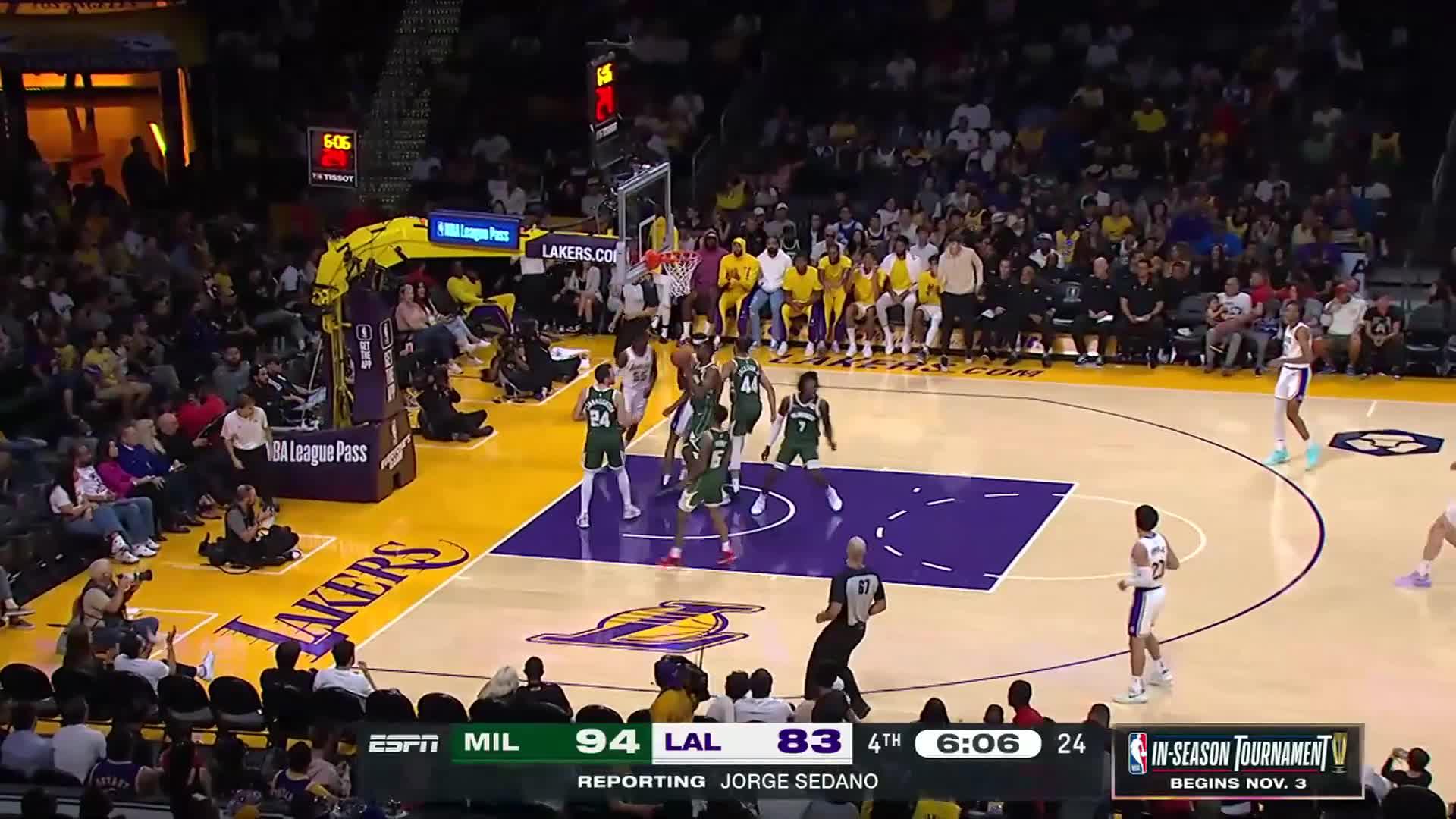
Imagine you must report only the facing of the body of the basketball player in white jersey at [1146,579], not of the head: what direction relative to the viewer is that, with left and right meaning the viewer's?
facing away from the viewer and to the left of the viewer

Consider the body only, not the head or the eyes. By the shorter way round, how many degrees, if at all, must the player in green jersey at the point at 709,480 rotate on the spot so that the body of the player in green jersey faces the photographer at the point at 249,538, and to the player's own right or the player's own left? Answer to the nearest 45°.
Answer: approximately 45° to the player's own left

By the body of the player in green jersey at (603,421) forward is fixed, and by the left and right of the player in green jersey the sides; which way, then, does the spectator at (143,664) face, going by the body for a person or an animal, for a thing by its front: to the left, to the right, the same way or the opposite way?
to the right

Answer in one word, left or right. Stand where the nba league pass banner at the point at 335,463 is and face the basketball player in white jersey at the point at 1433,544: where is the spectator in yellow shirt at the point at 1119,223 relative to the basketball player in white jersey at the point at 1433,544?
left

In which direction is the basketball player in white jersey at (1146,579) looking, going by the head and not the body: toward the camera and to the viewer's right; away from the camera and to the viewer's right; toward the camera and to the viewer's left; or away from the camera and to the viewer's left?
away from the camera and to the viewer's left

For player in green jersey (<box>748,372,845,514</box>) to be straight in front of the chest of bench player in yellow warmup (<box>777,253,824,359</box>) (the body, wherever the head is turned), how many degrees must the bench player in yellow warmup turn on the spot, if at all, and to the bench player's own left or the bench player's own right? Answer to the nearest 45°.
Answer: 0° — they already face them

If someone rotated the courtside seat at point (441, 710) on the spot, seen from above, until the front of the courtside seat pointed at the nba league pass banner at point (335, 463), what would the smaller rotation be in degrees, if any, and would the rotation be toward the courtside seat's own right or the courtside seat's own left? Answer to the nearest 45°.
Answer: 0° — it already faces it

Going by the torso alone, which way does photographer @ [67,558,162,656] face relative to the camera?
to the viewer's right

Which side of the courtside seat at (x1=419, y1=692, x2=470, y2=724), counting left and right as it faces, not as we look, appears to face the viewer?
back

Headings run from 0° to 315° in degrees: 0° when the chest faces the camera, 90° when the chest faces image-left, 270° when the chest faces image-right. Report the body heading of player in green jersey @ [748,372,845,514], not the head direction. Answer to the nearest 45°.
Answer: approximately 0°

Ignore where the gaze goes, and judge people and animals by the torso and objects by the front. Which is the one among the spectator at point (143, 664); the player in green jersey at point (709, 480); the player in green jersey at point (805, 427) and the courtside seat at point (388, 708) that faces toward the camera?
the player in green jersey at point (805, 427)

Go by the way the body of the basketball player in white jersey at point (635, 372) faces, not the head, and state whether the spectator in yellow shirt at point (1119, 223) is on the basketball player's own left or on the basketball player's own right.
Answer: on the basketball player's own left
